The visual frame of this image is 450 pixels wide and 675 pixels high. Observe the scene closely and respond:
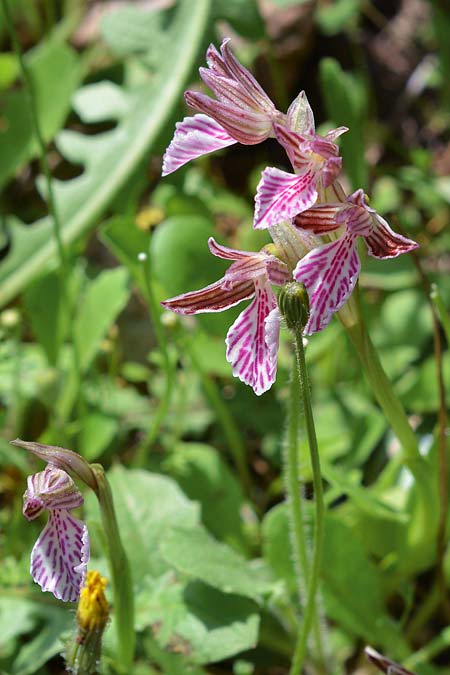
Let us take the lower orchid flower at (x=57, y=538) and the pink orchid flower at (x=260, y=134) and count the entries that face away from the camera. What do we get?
0

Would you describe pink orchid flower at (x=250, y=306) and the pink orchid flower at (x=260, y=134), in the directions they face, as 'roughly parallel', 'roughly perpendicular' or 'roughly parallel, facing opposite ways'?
roughly parallel

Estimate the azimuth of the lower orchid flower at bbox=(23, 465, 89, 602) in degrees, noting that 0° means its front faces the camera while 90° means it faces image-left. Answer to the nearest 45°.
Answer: approximately 45°

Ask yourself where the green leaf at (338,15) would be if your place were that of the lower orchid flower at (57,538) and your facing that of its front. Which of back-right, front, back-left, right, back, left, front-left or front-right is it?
back

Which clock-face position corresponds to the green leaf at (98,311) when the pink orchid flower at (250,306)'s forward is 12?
The green leaf is roughly at 4 o'clock from the pink orchid flower.

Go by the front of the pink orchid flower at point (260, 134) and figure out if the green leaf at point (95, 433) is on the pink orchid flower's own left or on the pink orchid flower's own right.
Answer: on the pink orchid flower's own right

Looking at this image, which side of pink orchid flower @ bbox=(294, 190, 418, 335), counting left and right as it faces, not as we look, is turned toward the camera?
front

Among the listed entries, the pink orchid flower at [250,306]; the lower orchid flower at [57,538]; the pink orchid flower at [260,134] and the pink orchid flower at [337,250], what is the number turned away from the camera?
0

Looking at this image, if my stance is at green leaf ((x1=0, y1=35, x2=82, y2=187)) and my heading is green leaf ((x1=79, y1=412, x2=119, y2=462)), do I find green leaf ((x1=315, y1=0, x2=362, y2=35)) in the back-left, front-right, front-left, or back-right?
back-left

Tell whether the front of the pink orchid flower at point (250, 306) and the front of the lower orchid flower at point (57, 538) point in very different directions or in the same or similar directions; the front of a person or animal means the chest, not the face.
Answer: same or similar directions
